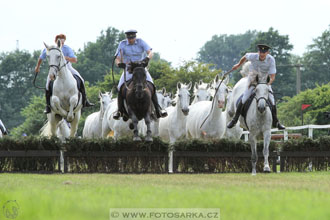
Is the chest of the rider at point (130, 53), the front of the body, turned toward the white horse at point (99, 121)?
no

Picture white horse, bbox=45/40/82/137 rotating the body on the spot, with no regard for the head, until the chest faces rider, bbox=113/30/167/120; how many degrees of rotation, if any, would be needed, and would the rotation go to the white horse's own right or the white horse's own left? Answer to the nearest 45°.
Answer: approximately 45° to the white horse's own left

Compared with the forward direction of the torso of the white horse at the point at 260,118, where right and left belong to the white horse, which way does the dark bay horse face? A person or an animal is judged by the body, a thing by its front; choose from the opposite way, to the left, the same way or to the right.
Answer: the same way

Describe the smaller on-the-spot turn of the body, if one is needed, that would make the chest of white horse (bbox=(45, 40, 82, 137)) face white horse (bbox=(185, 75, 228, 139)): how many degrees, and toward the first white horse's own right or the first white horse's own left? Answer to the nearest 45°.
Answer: approximately 90° to the first white horse's own left

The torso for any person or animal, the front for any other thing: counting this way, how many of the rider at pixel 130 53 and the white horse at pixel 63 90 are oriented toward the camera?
2

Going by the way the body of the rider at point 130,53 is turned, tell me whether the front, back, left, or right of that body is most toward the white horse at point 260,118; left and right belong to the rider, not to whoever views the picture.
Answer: left

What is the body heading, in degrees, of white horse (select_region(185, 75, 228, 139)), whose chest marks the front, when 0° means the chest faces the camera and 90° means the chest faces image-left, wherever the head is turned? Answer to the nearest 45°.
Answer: approximately 315°

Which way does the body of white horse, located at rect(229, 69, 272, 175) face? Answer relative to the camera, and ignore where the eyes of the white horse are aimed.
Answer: toward the camera

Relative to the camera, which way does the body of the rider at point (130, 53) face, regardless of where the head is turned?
toward the camera

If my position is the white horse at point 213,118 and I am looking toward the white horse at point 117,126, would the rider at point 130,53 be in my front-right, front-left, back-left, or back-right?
front-left

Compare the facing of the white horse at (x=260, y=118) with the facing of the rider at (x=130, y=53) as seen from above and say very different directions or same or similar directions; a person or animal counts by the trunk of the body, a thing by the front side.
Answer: same or similar directions

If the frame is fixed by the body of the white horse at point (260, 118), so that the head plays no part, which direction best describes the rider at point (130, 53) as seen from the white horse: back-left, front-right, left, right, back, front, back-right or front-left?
right

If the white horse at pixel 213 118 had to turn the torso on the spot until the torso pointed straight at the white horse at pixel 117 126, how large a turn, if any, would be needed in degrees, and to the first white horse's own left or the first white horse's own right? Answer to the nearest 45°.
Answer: approximately 135° to the first white horse's own right

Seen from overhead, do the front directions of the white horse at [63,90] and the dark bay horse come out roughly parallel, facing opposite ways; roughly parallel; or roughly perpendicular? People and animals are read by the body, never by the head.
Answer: roughly parallel

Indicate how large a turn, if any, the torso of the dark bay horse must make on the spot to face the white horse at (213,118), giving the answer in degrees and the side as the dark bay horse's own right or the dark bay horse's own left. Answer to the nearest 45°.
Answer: approximately 135° to the dark bay horse's own left

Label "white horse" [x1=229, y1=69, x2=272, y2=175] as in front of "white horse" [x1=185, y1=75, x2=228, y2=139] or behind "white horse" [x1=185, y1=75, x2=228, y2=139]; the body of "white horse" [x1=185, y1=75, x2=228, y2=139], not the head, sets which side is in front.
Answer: in front

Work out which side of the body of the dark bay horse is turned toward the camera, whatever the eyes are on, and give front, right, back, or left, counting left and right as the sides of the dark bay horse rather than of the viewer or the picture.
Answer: front
